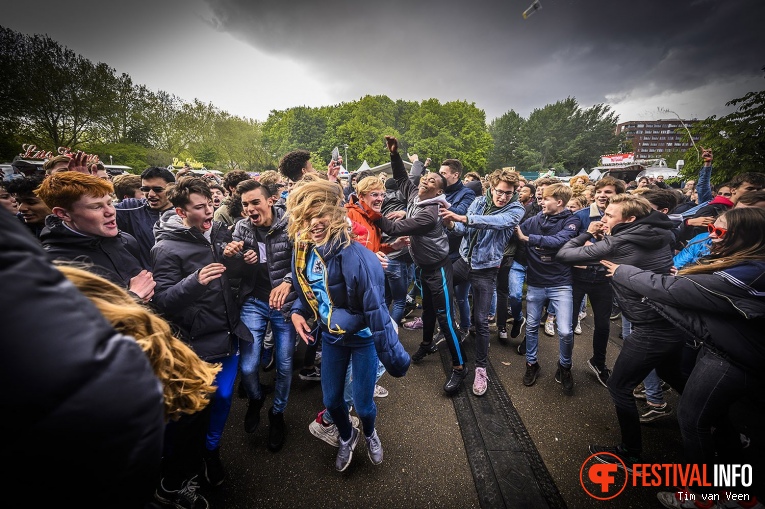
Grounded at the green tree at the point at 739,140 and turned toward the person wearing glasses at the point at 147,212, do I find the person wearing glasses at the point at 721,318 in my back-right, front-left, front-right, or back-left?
front-left

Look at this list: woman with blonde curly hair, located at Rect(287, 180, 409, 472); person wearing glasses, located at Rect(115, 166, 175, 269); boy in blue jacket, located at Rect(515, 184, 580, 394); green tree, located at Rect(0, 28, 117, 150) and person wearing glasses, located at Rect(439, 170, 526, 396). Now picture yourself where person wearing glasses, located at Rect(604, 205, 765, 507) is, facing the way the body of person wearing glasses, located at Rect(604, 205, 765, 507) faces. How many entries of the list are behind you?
0

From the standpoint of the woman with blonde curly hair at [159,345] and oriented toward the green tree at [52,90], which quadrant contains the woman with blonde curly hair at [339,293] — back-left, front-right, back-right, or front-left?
front-right

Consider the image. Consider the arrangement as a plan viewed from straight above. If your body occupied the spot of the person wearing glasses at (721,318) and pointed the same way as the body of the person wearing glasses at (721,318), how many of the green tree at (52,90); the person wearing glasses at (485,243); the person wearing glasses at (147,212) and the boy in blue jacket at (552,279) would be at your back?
0

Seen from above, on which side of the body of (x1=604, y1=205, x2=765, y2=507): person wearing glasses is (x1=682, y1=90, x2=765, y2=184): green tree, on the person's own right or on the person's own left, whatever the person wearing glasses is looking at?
on the person's own right

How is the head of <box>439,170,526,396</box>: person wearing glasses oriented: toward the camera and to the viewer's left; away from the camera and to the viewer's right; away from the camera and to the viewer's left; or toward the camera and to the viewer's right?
toward the camera and to the viewer's left

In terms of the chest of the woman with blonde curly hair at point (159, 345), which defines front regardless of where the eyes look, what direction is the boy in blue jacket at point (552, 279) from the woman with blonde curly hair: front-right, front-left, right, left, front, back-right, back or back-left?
front

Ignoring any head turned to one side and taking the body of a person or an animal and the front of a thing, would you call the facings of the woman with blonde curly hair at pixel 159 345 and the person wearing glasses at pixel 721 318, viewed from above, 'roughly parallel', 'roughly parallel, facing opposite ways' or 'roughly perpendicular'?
roughly perpendicular

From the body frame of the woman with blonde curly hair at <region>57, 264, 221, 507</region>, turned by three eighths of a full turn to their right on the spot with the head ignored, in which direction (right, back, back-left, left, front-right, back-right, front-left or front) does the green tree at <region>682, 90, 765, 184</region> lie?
back-left

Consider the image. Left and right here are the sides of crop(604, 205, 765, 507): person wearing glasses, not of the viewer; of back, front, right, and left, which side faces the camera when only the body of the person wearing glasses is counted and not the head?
left

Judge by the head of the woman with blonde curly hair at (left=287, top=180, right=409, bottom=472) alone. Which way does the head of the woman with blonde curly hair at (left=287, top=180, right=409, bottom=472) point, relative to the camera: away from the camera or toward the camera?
toward the camera

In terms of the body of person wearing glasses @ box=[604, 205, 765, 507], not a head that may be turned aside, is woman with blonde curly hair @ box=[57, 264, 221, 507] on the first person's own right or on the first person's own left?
on the first person's own left

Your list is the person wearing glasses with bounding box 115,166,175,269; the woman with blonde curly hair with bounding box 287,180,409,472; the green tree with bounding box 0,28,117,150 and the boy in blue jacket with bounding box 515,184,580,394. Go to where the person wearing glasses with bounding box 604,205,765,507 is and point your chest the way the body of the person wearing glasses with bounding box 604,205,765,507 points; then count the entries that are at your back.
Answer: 0

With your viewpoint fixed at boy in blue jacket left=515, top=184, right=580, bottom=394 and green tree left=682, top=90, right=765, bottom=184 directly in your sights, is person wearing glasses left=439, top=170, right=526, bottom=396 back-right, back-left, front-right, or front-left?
back-left
